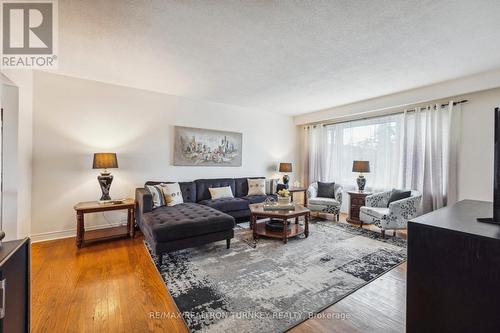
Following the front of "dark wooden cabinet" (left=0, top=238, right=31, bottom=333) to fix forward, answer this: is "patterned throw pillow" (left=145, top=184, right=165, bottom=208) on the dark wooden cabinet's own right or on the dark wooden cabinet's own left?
on the dark wooden cabinet's own left

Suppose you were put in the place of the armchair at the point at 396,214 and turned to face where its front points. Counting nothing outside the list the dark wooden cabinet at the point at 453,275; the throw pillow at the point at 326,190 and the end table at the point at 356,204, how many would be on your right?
2

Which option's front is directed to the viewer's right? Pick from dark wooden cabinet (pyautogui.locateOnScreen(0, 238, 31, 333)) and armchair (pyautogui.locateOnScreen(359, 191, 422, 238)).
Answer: the dark wooden cabinet

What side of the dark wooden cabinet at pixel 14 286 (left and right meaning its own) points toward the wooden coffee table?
front

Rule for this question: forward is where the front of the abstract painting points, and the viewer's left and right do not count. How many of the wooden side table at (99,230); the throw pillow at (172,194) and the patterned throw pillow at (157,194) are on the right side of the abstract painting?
3

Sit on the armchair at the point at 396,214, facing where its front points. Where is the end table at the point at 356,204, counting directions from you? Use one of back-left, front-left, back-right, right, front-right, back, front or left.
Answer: right

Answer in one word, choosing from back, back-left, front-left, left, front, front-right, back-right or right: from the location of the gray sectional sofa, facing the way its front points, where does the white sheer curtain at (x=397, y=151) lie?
front-left

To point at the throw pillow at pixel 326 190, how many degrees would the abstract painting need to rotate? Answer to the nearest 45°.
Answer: approximately 45° to its left

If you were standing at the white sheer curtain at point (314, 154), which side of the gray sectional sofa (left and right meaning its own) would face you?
left

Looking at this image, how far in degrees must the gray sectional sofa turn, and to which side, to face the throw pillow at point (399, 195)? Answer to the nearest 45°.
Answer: approximately 45° to its left

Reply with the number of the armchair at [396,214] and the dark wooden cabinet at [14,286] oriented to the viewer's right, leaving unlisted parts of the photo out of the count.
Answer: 1

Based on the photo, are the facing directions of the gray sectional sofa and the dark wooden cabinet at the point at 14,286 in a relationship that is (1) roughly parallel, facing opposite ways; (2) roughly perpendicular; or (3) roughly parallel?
roughly perpendicular

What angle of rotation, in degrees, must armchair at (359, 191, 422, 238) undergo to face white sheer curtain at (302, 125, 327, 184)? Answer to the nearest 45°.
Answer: approximately 90° to its right

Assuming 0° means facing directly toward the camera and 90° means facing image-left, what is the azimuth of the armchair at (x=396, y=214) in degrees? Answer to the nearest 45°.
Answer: approximately 45°

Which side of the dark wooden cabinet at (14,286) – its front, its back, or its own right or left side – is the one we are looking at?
right

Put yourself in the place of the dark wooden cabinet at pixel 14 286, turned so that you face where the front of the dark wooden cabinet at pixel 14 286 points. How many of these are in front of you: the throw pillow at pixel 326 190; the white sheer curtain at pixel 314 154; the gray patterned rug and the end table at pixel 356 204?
4

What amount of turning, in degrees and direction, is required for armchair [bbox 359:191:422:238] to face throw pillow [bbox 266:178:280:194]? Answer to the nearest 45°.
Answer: approximately 45° to its right

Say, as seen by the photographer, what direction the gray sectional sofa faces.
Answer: facing the viewer and to the right of the viewer
